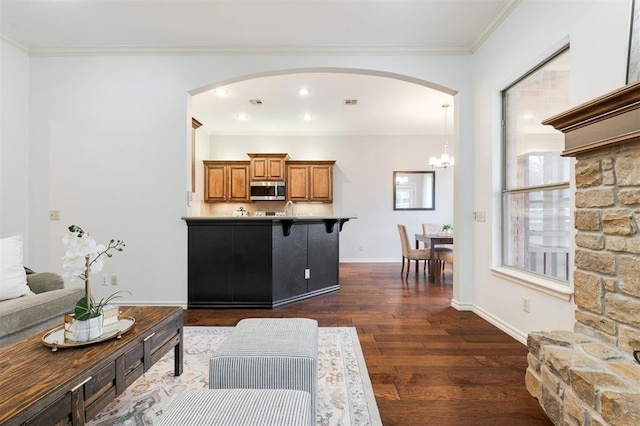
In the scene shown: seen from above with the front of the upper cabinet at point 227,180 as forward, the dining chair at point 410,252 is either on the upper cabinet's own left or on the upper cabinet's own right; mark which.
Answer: on the upper cabinet's own left

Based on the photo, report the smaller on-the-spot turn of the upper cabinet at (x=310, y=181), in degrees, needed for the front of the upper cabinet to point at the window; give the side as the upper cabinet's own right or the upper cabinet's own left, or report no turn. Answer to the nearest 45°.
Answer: approximately 45° to the upper cabinet's own left

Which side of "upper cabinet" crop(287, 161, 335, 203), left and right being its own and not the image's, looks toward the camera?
front

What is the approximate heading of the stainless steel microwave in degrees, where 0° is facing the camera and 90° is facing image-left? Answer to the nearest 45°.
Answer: approximately 0°

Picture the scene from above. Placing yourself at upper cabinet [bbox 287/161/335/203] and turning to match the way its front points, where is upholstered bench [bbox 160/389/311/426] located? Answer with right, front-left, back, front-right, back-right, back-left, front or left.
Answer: front

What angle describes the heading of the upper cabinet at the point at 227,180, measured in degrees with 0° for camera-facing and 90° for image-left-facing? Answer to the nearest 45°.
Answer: approximately 0°

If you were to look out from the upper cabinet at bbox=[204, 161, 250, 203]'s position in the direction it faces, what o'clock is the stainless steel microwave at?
The stainless steel microwave is roughly at 10 o'clock from the upper cabinet.

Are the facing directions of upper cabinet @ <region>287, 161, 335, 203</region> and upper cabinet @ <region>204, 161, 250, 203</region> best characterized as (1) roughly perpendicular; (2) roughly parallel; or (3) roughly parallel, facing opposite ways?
roughly parallel

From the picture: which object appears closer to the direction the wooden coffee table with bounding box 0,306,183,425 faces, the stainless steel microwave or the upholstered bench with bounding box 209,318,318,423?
the upholstered bench

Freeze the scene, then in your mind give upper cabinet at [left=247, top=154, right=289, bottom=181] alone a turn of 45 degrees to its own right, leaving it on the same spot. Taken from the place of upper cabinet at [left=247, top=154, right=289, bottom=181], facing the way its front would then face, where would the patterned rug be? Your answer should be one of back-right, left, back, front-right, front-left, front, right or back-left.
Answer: front-left

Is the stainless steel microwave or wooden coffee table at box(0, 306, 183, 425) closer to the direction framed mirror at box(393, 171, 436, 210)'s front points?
the wooden coffee table

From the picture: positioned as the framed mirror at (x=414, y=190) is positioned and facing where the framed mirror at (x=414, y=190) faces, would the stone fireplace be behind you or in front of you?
in front

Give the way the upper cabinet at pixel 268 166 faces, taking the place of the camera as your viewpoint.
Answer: facing the viewer

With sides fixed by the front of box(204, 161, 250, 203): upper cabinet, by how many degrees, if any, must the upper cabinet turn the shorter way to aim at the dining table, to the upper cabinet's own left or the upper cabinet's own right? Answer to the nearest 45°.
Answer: approximately 45° to the upper cabinet's own left

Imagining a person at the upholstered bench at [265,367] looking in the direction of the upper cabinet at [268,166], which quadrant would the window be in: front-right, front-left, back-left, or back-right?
front-right

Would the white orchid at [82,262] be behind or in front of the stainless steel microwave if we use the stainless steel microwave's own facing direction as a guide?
in front

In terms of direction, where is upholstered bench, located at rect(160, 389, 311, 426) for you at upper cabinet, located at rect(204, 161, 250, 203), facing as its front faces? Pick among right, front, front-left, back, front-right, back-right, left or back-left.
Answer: front

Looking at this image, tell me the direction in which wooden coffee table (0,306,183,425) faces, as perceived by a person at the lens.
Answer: facing the viewer and to the right of the viewer

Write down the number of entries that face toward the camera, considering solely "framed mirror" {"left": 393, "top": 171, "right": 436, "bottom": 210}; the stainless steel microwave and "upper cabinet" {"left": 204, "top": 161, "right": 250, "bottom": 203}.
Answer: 3
